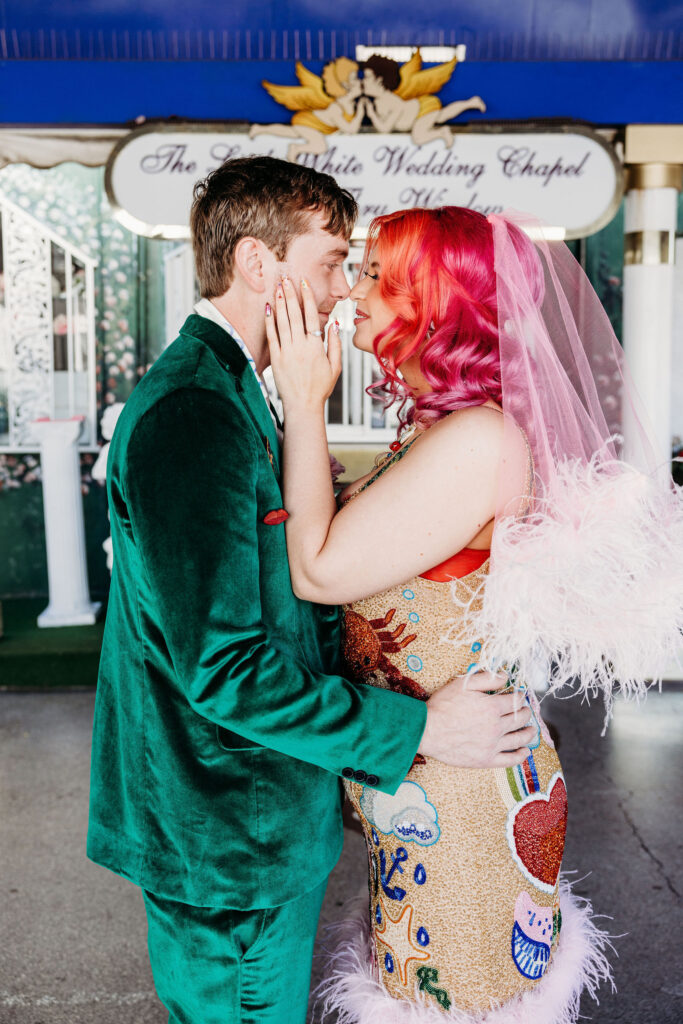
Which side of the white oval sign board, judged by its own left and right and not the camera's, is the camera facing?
front

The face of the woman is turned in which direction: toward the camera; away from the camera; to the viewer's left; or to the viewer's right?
to the viewer's left

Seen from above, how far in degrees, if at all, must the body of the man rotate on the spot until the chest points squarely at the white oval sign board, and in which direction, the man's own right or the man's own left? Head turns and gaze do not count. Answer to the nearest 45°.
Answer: approximately 90° to the man's own left

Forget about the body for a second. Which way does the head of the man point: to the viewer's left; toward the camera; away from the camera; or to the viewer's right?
to the viewer's right

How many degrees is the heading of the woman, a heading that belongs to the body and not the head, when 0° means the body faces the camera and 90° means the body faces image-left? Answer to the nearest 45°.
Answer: approximately 90°

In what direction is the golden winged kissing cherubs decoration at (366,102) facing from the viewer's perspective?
toward the camera

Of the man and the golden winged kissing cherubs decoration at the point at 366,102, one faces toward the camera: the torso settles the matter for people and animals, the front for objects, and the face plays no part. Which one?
the golden winged kissing cherubs decoration

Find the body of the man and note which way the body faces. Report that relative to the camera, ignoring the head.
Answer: to the viewer's right

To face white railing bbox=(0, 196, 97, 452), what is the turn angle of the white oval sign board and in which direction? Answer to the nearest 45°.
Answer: approximately 135° to its right

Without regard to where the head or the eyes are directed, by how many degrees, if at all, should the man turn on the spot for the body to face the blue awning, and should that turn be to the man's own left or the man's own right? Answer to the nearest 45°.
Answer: approximately 90° to the man's own left

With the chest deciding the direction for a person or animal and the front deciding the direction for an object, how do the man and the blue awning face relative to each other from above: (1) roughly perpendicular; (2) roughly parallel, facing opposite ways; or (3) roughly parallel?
roughly perpendicular

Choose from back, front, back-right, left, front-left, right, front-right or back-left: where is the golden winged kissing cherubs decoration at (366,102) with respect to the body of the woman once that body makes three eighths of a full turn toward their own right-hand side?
front-left
